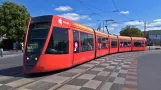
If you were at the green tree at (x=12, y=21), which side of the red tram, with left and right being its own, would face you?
right

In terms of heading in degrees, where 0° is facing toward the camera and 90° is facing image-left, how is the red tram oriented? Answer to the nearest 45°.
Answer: approximately 45°
